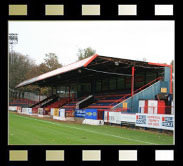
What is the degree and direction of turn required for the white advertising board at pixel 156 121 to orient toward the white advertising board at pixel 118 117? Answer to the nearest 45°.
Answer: approximately 90° to its right

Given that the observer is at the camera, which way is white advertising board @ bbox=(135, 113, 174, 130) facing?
facing the viewer and to the left of the viewer

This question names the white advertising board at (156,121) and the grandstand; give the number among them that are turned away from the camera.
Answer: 0

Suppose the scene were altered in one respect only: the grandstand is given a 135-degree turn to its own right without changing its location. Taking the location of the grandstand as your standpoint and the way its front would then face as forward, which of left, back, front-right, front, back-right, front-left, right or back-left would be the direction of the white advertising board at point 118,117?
back

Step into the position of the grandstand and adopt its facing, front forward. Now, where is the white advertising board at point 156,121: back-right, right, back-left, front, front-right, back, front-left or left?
front-left

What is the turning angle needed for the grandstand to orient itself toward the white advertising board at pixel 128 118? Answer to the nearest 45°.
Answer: approximately 45° to its left

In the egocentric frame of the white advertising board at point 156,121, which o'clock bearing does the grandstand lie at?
The grandstand is roughly at 4 o'clock from the white advertising board.

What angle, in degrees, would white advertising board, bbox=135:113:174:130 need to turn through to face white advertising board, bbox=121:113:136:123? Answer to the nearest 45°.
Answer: approximately 90° to its right
